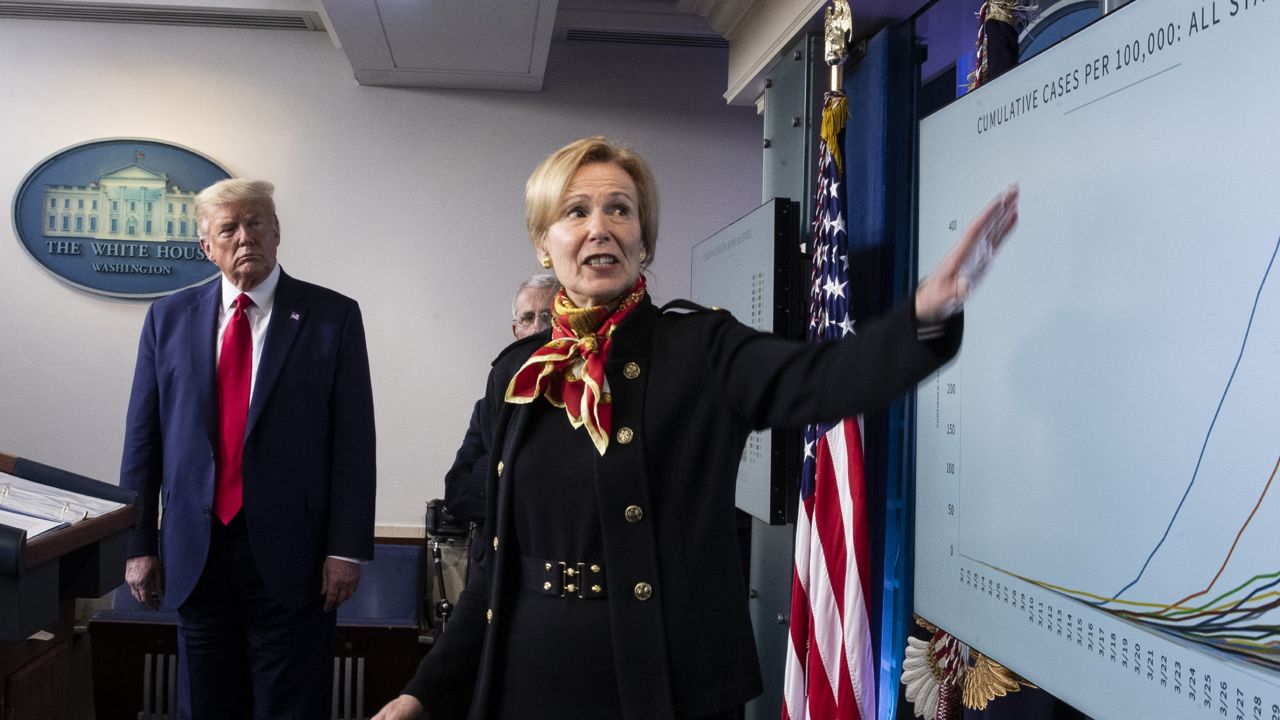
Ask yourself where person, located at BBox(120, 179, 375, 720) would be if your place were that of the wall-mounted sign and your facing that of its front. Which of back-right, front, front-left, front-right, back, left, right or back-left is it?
front

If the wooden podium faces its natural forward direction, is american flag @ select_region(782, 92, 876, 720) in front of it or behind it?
behind

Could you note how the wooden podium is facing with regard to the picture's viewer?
facing away from the viewer and to the left of the viewer

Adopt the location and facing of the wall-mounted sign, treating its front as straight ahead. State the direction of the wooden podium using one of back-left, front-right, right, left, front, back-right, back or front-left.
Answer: front

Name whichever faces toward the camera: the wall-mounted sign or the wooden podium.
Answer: the wall-mounted sign

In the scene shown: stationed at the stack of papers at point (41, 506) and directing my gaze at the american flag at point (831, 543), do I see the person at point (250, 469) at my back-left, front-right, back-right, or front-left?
front-left

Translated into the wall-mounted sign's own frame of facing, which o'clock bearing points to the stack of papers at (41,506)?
The stack of papers is roughly at 12 o'clock from the wall-mounted sign.

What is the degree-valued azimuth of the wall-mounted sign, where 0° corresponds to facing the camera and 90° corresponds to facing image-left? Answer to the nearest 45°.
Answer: approximately 0°

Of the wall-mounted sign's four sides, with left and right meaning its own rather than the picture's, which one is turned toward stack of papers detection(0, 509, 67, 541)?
front

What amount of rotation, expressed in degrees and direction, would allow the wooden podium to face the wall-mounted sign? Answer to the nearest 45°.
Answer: approximately 45° to its right

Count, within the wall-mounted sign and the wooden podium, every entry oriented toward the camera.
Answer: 1
